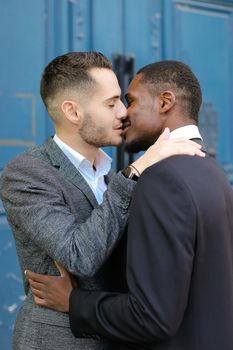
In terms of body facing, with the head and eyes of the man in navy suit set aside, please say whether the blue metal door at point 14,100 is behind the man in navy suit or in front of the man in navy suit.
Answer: in front

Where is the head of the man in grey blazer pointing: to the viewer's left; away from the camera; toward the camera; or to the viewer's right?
to the viewer's right

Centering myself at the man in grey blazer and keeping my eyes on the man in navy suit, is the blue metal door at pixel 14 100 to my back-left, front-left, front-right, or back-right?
back-left

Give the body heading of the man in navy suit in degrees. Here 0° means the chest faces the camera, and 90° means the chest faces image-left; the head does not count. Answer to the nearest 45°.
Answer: approximately 135°

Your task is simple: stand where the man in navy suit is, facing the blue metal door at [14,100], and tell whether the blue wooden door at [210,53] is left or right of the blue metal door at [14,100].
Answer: right

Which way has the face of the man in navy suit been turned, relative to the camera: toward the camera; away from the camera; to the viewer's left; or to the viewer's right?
to the viewer's left

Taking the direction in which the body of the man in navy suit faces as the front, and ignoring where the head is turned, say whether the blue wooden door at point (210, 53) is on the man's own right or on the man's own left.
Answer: on the man's own right
